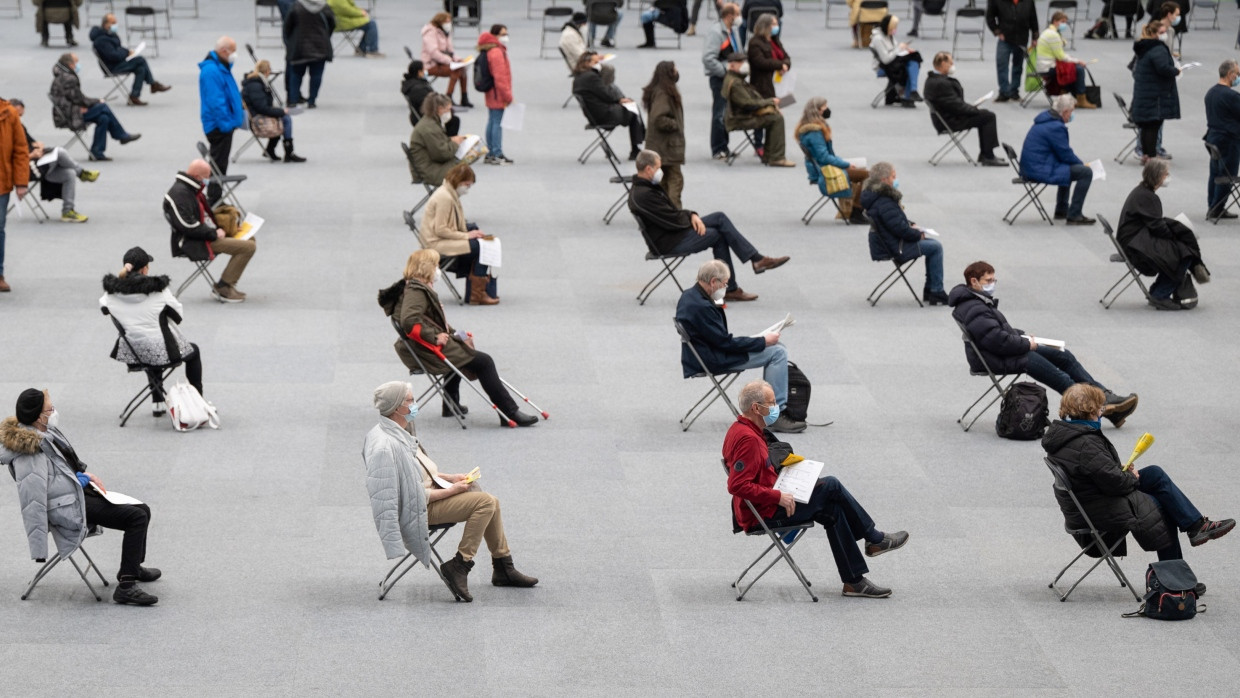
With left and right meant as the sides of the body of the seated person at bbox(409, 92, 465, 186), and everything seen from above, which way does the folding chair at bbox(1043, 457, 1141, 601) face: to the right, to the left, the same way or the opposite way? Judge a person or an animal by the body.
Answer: the same way

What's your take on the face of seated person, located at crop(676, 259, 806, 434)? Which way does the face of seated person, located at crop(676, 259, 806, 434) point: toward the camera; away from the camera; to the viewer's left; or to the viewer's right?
to the viewer's right

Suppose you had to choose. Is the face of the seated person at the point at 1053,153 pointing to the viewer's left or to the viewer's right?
to the viewer's right

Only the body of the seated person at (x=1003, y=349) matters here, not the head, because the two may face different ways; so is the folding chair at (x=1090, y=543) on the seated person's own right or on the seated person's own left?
on the seated person's own right

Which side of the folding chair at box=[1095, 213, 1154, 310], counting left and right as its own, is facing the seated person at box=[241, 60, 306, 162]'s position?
back

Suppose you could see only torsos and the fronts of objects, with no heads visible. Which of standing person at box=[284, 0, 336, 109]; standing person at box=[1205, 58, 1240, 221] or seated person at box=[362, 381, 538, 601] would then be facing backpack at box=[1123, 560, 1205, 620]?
the seated person

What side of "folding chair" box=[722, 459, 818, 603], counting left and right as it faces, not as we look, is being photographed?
right

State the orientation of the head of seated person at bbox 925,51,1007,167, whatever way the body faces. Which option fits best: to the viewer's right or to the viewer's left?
to the viewer's right

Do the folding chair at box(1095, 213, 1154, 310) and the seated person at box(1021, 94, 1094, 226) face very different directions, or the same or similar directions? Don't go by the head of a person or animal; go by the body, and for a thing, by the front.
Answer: same or similar directions

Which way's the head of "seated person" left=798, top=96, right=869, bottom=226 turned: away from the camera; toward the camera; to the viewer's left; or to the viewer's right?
to the viewer's right

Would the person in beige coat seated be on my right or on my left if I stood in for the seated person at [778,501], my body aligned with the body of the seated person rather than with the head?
on my left

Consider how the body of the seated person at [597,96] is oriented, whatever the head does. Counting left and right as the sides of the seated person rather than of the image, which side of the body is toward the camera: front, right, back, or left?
right

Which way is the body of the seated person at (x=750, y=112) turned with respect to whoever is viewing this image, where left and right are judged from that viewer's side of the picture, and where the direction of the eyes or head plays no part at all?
facing to the right of the viewer

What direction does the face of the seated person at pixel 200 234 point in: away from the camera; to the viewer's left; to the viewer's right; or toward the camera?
to the viewer's right

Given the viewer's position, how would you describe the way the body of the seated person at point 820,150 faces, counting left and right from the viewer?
facing to the right of the viewer

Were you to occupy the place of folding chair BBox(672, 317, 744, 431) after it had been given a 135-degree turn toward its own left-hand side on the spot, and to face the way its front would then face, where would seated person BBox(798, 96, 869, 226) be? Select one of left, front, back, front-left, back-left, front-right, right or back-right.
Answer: front-right

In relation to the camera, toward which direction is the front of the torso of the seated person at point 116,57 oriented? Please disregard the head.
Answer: to the viewer's right

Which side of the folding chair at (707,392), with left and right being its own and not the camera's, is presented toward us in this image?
right

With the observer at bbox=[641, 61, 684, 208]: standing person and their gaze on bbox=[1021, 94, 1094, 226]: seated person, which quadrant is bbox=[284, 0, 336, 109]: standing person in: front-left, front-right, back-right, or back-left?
back-left
